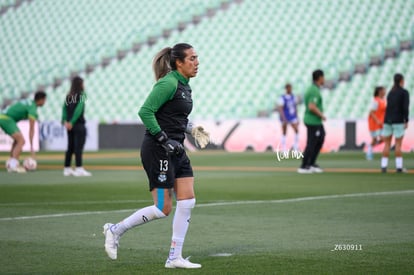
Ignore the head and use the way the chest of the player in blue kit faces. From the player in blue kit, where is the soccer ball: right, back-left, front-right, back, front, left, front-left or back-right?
front-right

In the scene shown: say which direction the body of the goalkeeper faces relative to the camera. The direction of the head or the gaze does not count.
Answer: to the viewer's right

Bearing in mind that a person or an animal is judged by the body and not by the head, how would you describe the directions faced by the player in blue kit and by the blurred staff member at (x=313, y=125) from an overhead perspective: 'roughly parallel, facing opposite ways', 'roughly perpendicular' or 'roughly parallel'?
roughly perpendicular

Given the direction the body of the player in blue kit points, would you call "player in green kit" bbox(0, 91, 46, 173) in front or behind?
in front

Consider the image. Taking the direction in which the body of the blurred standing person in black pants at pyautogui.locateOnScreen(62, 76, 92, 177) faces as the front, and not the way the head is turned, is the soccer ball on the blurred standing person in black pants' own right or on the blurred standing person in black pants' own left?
on the blurred standing person in black pants' own left

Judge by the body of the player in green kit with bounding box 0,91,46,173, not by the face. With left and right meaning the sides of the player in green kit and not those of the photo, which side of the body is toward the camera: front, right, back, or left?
right

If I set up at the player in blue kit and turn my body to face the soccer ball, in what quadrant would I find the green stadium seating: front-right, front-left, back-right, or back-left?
back-right

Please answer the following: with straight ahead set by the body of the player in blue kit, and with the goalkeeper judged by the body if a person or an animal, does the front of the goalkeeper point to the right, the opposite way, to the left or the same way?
to the left

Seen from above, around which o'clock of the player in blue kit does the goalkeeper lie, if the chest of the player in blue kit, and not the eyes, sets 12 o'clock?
The goalkeeper is roughly at 12 o'clock from the player in blue kit.
